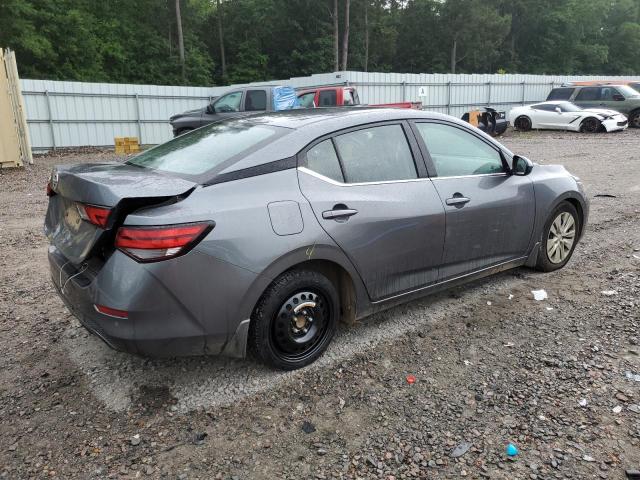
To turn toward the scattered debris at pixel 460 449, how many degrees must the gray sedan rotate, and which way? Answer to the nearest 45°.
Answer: approximately 90° to its right

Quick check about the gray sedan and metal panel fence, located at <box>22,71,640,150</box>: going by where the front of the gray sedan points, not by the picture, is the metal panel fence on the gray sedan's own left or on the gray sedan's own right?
on the gray sedan's own left

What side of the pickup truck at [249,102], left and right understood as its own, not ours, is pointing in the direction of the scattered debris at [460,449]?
left

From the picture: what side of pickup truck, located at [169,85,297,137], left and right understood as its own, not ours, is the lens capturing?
left

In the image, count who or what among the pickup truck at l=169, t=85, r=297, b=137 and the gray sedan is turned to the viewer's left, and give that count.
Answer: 1

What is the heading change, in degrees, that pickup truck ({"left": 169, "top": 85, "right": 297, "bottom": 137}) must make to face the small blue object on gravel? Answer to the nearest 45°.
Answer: approximately 90° to its left

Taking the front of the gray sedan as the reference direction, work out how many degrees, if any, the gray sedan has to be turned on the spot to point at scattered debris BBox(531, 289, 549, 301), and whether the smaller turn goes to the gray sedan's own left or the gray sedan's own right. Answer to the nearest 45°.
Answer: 0° — it already faces it

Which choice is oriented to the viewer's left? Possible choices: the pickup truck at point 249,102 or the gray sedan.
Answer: the pickup truck

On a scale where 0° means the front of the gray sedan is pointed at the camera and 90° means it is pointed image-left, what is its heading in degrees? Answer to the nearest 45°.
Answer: approximately 225°
